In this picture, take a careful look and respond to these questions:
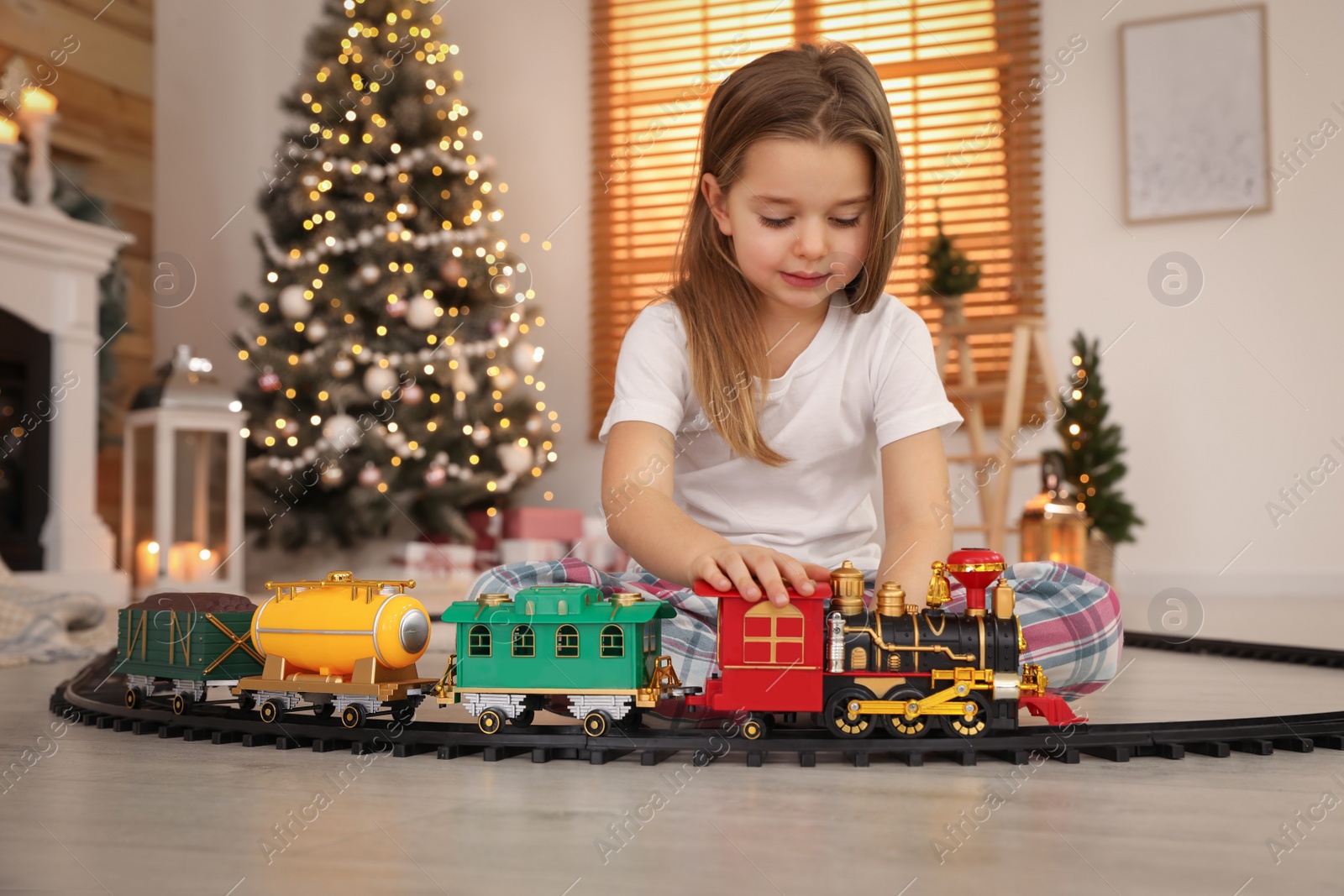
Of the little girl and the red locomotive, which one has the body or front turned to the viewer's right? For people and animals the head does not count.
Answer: the red locomotive

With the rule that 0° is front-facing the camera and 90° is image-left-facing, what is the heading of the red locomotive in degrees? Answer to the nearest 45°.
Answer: approximately 270°

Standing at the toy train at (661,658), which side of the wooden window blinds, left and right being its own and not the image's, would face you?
front

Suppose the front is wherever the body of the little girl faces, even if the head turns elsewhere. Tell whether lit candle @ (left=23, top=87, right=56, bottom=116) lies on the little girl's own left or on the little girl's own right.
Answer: on the little girl's own right

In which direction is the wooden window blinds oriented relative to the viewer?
toward the camera

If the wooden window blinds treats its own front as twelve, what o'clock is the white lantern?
The white lantern is roughly at 2 o'clock from the wooden window blinds.

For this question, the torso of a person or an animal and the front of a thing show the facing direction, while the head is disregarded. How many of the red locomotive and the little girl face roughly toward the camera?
1

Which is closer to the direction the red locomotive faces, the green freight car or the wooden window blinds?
the wooden window blinds

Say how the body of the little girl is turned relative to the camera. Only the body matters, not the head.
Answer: toward the camera

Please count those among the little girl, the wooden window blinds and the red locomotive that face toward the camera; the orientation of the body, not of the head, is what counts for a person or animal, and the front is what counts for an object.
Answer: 2

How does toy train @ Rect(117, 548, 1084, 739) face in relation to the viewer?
to the viewer's right

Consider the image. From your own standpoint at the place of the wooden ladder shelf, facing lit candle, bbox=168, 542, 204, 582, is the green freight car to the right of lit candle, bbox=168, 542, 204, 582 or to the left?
left
